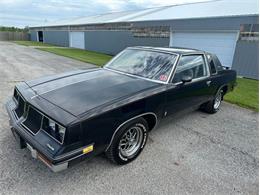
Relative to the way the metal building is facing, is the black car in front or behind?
in front

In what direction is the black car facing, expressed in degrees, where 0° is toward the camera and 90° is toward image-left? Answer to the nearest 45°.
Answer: approximately 45°

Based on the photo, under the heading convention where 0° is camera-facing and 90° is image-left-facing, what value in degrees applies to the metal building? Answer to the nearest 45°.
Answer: approximately 45°

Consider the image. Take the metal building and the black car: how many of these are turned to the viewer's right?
0
